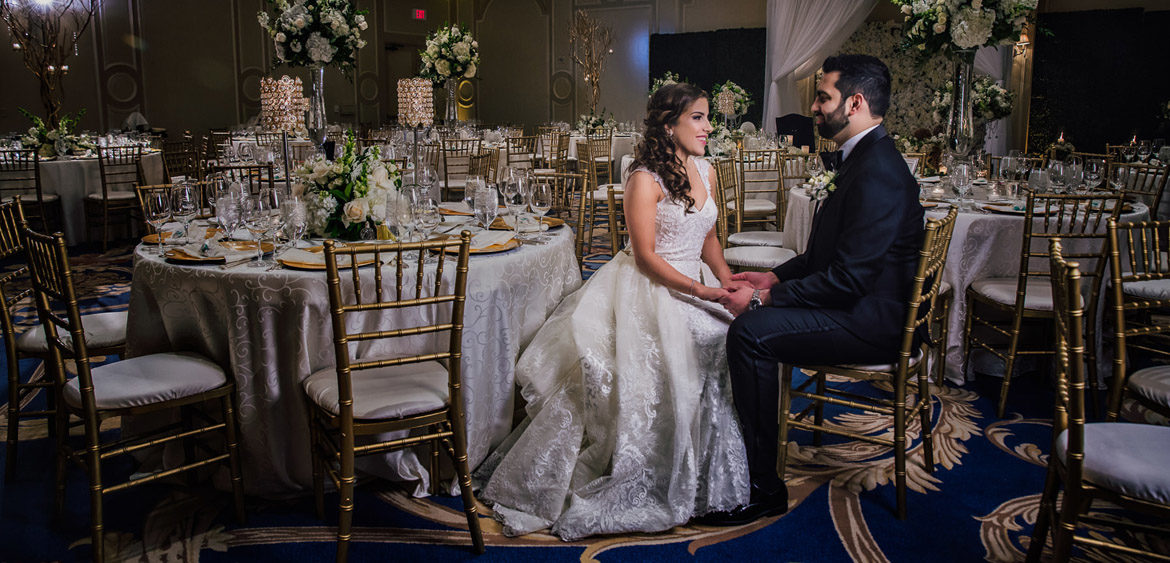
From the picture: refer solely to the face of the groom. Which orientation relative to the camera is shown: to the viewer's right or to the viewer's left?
to the viewer's left

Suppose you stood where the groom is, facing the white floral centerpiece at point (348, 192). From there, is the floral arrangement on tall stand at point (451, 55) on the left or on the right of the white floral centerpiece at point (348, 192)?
right

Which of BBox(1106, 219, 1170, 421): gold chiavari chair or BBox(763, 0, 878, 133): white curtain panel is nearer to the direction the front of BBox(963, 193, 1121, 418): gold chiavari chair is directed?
the white curtain panel

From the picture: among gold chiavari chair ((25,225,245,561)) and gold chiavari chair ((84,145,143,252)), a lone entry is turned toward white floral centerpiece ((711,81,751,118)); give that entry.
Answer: gold chiavari chair ((25,225,245,561))

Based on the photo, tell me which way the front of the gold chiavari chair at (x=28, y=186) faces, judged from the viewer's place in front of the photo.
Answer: facing away from the viewer and to the right of the viewer

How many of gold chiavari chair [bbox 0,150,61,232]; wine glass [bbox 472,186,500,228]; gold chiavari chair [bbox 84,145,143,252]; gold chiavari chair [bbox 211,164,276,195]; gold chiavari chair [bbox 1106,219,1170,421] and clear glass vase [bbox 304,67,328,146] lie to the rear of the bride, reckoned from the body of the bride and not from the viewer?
5

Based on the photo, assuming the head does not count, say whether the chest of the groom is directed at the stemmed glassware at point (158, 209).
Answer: yes

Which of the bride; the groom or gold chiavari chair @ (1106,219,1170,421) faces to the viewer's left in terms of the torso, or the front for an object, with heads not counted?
the groom
